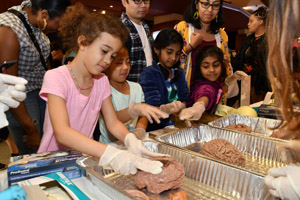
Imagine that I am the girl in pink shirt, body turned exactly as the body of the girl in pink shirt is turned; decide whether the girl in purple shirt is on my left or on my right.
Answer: on my left

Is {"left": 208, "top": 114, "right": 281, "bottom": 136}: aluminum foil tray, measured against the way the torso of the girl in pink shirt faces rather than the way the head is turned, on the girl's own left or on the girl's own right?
on the girl's own left

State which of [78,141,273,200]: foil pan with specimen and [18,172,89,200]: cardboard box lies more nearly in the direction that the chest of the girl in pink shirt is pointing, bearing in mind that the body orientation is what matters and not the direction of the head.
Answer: the foil pan with specimen

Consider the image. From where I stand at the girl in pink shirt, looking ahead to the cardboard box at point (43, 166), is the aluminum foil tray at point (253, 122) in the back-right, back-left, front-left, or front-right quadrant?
back-left

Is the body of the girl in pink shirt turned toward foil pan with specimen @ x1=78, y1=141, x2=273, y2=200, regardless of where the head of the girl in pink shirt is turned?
yes

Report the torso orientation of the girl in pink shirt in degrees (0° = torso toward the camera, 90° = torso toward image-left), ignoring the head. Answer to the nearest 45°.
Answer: approximately 315°
